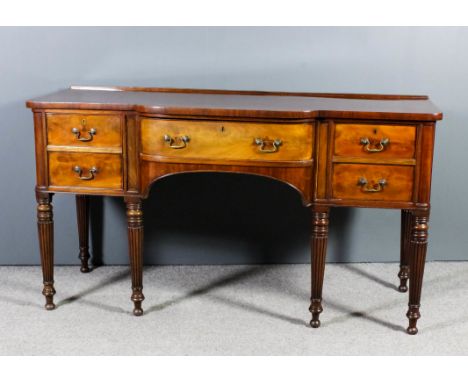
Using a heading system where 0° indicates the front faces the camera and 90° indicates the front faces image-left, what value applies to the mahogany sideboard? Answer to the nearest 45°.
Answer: approximately 0°
